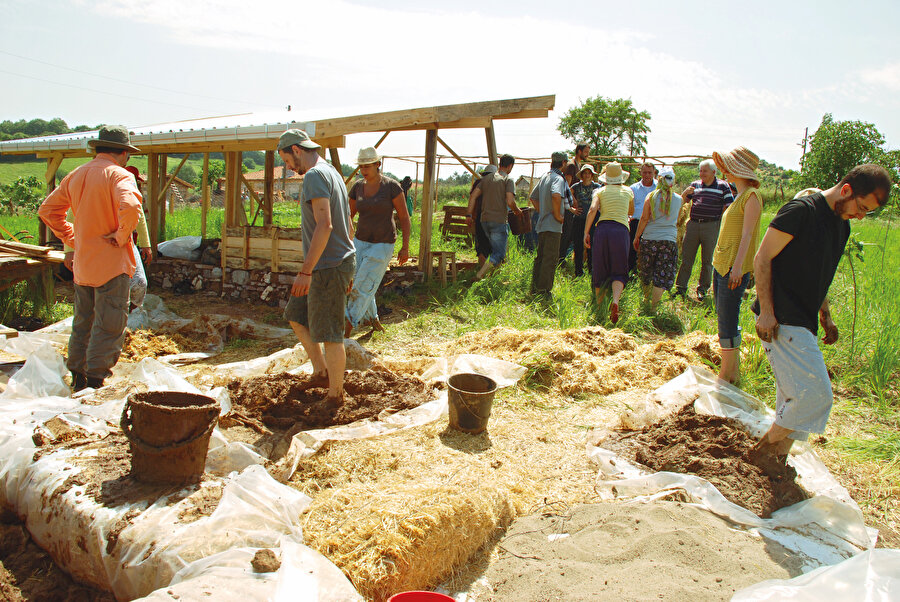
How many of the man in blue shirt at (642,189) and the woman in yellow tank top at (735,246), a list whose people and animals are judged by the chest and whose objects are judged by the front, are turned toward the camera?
1

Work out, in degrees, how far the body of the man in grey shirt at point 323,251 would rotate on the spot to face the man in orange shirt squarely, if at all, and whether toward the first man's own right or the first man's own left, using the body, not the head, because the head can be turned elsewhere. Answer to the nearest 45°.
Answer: approximately 45° to the first man's own right

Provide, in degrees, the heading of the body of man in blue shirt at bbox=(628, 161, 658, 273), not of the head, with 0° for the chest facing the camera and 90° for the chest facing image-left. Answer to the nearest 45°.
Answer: approximately 0°

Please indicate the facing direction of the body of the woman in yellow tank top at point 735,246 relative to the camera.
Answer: to the viewer's left

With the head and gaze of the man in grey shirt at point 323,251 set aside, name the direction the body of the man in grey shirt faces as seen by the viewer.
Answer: to the viewer's left
